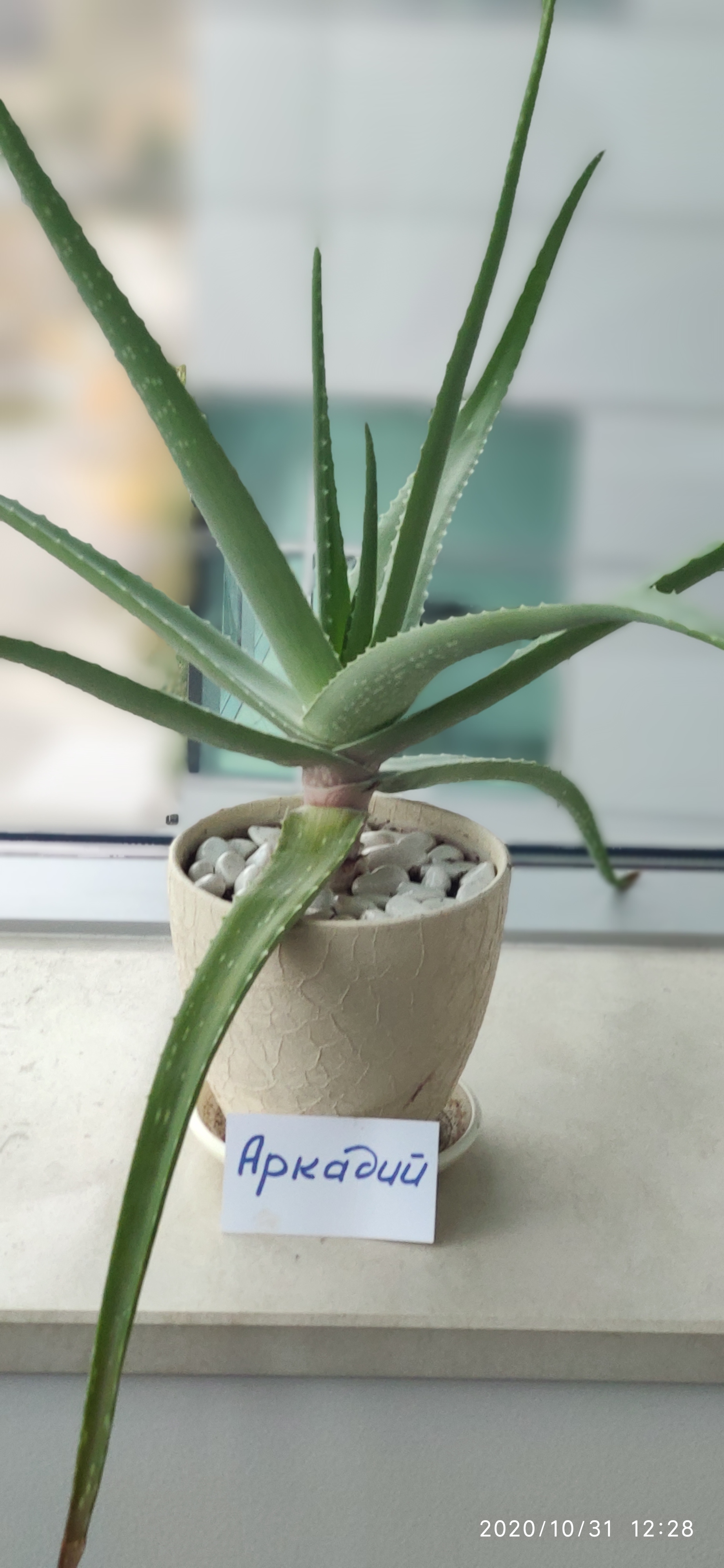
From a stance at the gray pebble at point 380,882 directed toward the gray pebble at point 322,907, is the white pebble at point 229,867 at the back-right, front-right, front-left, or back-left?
front-right

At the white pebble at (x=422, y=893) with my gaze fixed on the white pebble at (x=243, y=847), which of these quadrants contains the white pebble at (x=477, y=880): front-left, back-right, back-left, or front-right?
back-right

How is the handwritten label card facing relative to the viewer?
toward the camera
